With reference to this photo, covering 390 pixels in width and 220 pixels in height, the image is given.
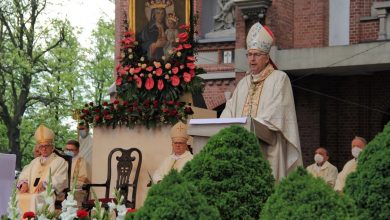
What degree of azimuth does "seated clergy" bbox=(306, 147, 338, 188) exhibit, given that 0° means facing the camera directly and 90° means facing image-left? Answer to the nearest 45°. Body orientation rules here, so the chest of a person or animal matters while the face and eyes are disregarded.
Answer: approximately 45°

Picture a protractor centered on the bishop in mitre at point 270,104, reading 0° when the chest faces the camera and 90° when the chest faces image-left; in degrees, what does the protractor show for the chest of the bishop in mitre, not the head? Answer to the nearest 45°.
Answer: approximately 45°

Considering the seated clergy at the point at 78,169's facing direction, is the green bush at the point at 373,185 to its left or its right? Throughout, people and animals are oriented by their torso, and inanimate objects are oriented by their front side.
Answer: on its left

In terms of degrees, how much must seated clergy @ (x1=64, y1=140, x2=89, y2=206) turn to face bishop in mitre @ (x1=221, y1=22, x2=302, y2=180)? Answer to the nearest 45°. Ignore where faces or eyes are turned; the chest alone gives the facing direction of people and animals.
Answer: approximately 90° to its left

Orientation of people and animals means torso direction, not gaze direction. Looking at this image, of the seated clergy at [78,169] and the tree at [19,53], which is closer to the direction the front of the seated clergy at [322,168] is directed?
the seated clergy

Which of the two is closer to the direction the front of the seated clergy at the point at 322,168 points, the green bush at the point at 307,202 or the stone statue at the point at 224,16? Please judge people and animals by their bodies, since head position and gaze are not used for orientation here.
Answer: the green bush

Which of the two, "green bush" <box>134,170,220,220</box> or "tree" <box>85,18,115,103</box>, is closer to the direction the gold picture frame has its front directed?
the green bush
